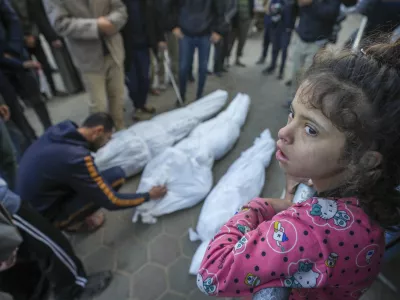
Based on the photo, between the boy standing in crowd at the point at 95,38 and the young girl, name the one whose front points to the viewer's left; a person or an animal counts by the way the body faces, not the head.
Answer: the young girl

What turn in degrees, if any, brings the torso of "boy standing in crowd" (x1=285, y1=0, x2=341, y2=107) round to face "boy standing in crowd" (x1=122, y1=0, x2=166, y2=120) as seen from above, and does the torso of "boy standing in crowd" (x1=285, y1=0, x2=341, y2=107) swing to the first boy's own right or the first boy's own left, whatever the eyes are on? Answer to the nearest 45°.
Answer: approximately 45° to the first boy's own right

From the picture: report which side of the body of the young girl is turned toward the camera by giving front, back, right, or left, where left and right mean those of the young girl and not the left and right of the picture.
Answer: left

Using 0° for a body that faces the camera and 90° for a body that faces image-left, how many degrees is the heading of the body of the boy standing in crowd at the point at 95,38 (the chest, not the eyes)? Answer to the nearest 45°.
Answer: approximately 315°

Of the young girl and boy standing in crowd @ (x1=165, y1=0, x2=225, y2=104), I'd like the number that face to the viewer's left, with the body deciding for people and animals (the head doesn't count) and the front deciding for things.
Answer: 1

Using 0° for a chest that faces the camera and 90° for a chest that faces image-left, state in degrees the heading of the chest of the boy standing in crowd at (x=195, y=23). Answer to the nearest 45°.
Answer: approximately 0°
